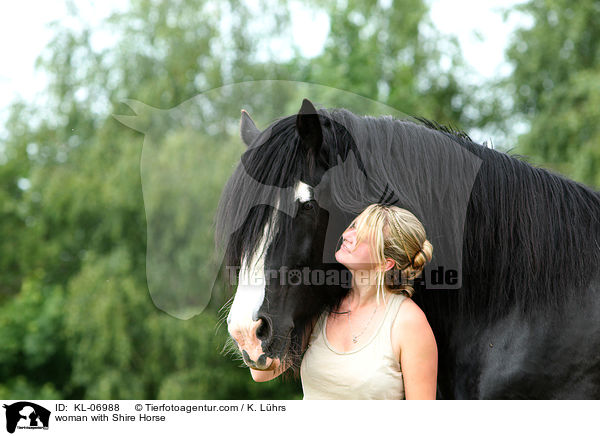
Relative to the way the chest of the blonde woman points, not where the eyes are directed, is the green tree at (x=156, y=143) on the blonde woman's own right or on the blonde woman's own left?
on the blonde woman's own right

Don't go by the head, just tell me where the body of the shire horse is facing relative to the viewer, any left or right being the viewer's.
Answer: facing to the left of the viewer

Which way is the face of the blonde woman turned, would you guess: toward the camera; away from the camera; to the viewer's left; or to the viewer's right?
to the viewer's left

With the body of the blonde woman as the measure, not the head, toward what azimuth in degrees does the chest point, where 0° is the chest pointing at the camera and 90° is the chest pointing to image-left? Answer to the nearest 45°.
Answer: approximately 45°

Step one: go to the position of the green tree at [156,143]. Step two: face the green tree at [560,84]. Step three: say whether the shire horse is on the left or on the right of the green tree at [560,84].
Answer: right

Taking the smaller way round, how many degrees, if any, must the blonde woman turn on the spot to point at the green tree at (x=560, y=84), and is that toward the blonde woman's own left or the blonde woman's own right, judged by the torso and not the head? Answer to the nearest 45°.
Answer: approximately 180°
